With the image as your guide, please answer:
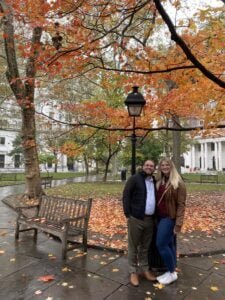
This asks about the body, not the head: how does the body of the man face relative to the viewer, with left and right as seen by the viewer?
facing the viewer and to the right of the viewer

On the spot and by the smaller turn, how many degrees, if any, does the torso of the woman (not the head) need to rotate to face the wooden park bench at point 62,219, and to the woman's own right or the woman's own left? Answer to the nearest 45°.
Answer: approximately 90° to the woman's own right

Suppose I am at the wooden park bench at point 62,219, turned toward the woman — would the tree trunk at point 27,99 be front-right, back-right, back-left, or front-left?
back-left

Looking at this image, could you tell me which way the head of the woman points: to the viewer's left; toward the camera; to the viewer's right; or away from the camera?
toward the camera

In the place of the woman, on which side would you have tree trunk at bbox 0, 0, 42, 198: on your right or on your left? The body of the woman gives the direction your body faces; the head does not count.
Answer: on your right

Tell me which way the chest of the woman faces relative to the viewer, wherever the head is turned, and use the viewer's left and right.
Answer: facing the viewer and to the left of the viewer
